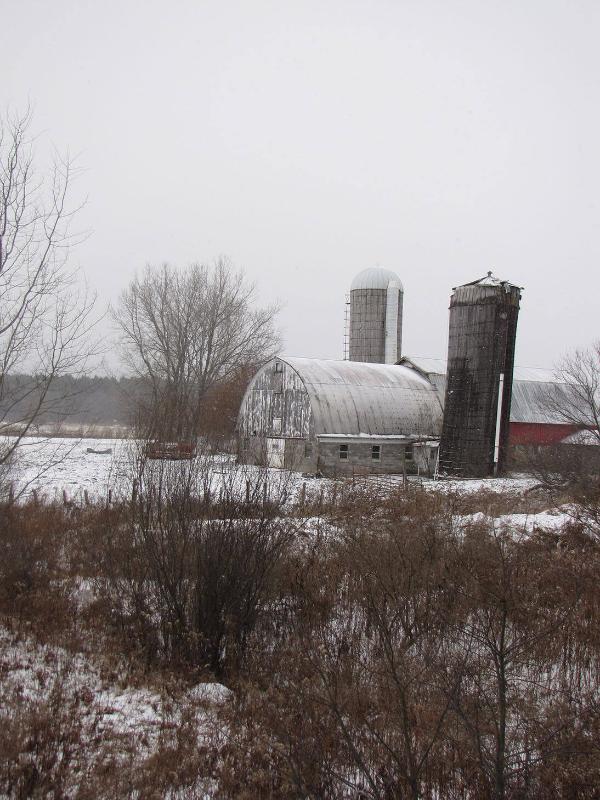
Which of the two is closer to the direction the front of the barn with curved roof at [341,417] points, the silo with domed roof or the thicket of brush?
the thicket of brush

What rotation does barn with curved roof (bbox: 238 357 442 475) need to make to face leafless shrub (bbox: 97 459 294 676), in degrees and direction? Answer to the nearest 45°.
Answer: approximately 45° to its left

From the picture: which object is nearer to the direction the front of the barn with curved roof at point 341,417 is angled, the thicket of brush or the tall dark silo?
the thicket of brush

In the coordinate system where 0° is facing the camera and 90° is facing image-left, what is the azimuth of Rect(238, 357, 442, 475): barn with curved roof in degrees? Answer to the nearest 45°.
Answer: approximately 45°

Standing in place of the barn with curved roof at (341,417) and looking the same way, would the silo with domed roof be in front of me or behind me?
behind

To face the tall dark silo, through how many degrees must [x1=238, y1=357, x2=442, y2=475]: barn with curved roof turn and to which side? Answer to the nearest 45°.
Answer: approximately 135° to its left
